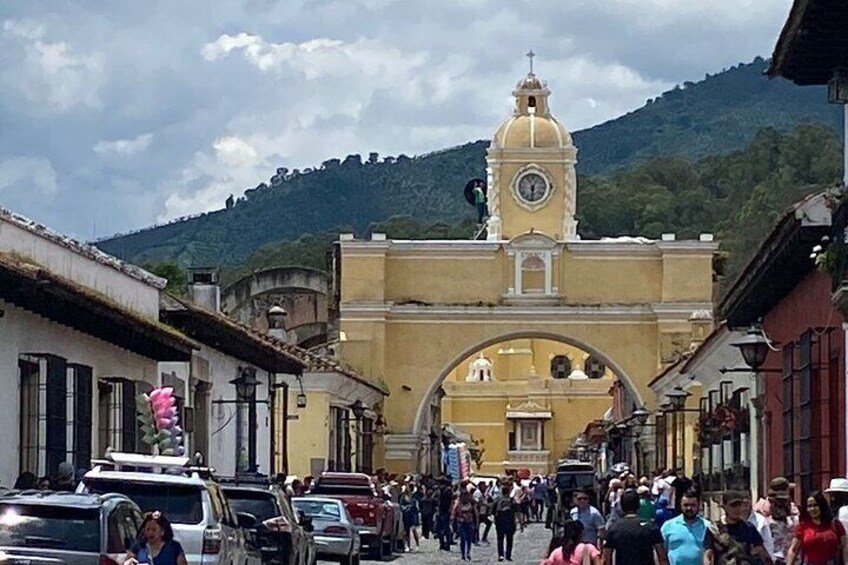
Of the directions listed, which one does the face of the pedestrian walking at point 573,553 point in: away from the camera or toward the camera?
away from the camera

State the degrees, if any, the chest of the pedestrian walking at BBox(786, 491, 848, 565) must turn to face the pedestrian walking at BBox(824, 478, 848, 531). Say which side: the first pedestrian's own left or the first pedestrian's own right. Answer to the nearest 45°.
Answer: approximately 180°

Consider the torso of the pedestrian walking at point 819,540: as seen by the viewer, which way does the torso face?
toward the camera

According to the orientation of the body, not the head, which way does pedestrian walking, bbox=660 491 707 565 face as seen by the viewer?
toward the camera

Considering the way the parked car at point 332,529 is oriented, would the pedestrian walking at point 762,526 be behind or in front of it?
behind

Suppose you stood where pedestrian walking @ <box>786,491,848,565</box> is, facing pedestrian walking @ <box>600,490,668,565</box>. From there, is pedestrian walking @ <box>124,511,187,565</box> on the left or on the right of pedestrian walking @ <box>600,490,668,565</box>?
left

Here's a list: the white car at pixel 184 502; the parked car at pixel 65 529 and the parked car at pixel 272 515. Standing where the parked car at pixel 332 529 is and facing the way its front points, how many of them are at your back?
3

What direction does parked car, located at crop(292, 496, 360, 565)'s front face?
away from the camera

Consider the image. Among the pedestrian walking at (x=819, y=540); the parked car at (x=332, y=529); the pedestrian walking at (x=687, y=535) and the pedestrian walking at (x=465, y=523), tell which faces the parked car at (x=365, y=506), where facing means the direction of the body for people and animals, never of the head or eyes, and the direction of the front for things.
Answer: the parked car at (x=332, y=529)

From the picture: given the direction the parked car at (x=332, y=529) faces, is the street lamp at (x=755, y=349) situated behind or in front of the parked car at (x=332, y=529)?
behind
